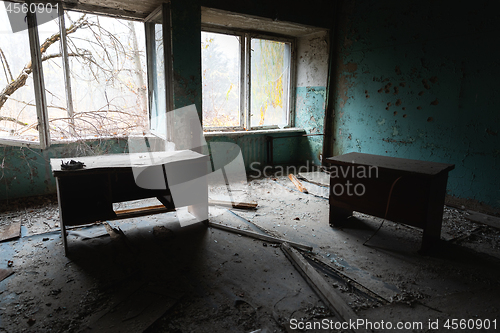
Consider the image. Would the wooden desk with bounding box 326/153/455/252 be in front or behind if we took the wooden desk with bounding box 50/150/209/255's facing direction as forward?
in front

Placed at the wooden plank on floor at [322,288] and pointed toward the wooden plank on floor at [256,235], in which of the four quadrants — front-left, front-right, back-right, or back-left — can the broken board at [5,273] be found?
front-left
